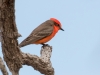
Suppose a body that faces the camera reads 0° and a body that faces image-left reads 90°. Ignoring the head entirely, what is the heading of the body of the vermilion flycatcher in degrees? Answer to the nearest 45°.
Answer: approximately 270°
